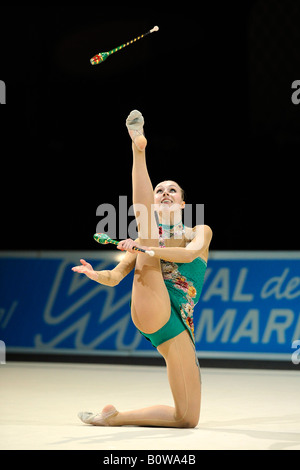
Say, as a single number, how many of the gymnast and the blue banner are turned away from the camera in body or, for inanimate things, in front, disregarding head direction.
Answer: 0

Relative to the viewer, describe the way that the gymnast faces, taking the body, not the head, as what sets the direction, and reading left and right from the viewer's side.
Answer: facing the viewer and to the left of the viewer

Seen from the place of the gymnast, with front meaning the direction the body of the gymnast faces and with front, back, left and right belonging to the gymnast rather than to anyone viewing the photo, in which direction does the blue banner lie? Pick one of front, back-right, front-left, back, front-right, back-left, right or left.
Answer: back-right

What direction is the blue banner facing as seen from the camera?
toward the camera

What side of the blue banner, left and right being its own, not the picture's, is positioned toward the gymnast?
front
